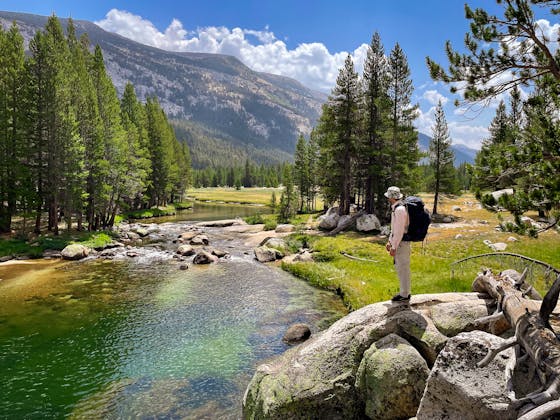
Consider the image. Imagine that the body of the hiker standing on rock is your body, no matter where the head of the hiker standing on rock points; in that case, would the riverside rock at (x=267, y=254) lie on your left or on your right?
on your right

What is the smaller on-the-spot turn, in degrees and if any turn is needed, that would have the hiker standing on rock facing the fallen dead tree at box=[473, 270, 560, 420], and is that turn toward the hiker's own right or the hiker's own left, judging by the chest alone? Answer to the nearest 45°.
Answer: approximately 135° to the hiker's own left

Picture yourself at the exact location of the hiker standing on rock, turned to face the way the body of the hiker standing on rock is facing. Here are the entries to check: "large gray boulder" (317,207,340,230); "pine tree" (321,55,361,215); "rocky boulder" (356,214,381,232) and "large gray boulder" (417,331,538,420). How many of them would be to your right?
3

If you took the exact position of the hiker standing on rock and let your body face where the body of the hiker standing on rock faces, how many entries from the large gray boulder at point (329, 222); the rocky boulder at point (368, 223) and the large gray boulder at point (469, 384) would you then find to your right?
2

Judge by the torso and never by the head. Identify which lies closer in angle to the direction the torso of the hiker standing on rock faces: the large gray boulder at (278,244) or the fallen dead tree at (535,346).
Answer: the large gray boulder

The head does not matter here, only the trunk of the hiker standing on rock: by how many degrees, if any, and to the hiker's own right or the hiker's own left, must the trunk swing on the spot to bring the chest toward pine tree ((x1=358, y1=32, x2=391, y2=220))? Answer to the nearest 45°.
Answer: approximately 90° to the hiker's own right

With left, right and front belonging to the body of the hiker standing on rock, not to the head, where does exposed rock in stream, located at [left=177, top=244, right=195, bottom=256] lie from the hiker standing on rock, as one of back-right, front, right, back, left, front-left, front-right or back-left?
front-right

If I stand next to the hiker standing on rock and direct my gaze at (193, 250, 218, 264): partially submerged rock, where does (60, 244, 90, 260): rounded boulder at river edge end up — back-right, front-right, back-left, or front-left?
front-left

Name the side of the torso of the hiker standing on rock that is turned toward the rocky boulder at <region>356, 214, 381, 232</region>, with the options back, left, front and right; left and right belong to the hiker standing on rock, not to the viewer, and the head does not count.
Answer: right

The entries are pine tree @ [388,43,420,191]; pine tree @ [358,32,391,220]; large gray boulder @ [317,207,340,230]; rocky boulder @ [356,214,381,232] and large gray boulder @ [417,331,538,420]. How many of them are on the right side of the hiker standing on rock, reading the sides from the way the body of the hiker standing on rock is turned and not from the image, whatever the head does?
4

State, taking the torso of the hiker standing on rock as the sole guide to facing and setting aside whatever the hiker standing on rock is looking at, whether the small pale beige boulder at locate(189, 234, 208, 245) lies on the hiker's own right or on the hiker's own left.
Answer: on the hiker's own right

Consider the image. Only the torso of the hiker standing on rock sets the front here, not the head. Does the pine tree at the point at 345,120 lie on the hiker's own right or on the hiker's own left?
on the hiker's own right

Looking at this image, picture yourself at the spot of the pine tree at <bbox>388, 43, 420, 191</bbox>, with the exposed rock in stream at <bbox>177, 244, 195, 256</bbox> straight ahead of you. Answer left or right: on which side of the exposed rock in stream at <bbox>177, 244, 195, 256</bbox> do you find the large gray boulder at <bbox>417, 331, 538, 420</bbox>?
left

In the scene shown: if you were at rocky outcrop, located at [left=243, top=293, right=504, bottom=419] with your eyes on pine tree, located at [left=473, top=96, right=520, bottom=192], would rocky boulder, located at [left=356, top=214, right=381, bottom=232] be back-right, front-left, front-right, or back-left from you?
front-left

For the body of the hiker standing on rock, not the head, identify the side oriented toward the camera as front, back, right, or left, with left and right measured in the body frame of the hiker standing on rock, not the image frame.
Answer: left

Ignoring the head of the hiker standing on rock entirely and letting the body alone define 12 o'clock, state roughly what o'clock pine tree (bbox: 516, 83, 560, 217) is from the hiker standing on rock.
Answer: The pine tree is roughly at 5 o'clock from the hiker standing on rock.
